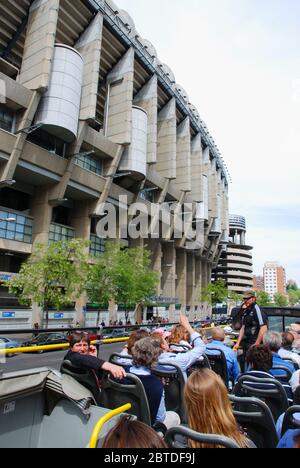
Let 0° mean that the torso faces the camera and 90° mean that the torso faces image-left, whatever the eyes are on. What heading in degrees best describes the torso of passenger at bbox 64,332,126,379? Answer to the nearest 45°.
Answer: approximately 315°

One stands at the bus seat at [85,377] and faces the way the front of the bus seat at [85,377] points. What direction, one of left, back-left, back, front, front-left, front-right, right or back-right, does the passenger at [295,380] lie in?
front-right

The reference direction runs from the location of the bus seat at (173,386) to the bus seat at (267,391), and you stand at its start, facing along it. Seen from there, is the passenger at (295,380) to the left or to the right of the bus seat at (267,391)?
left

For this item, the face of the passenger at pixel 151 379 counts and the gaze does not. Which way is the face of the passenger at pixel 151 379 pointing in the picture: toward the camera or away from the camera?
away from the camera

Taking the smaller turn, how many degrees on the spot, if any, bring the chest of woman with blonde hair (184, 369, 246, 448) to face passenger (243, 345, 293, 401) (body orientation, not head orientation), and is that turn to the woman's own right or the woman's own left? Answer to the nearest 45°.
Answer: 0° — they already face them

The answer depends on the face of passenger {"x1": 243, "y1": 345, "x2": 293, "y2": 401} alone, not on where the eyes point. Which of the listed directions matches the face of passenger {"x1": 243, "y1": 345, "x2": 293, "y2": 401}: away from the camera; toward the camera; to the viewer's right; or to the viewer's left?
away from the camera

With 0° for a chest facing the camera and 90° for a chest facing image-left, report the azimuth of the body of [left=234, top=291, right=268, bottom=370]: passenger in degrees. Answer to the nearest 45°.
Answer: approximately 45°

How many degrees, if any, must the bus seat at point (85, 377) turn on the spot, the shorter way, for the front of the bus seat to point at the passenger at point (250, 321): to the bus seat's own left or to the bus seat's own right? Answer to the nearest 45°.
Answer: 0° — it already faces them

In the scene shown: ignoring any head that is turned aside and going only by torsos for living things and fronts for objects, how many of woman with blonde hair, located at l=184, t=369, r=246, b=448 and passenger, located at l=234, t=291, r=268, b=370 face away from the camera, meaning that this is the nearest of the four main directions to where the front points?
1

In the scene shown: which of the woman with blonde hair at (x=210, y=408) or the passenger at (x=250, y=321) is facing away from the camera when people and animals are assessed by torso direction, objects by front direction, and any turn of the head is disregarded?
the woman with blonde hair

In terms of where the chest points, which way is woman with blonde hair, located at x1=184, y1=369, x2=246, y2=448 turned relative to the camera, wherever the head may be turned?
away from the camera

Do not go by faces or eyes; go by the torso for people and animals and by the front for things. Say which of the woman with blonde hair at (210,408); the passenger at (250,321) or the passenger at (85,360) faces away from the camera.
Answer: the woman with blonde hair

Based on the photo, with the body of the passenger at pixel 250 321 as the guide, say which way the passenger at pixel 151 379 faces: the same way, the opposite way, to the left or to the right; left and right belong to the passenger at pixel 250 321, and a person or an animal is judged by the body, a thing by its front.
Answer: the opposite way

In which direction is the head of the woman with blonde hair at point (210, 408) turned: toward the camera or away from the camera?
away from the camera

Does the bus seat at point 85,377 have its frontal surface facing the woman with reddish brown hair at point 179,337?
yes
